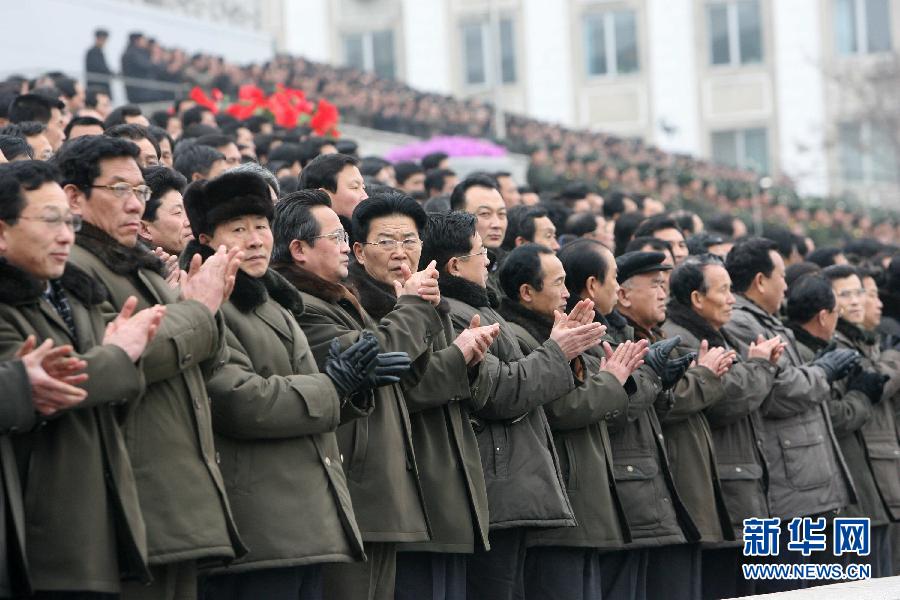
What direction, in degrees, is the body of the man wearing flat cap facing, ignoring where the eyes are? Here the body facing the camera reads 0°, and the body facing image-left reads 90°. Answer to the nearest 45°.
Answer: approximately 315°

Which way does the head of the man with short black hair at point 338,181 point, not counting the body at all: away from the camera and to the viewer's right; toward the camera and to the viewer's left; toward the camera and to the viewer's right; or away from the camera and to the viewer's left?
toward the camera and to the viewer's right

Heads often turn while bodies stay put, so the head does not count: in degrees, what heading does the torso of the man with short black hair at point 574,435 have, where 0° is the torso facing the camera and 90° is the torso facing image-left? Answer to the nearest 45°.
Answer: approximately 270°

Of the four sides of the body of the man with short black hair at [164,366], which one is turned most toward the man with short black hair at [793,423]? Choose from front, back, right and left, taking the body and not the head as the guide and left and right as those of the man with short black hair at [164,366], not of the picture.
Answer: left

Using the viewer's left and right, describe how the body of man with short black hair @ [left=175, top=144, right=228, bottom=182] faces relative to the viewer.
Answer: facing to the right of the viewer
